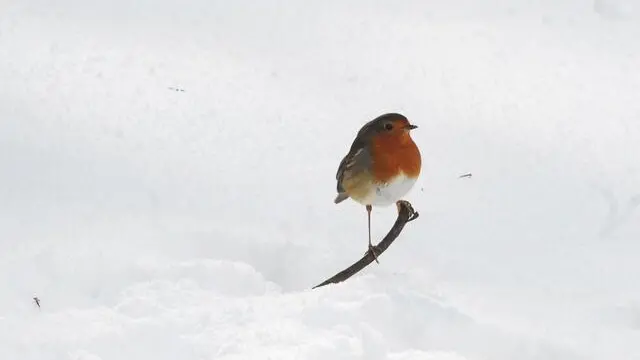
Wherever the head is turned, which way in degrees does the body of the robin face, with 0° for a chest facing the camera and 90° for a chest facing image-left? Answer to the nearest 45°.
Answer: approximately 315°
